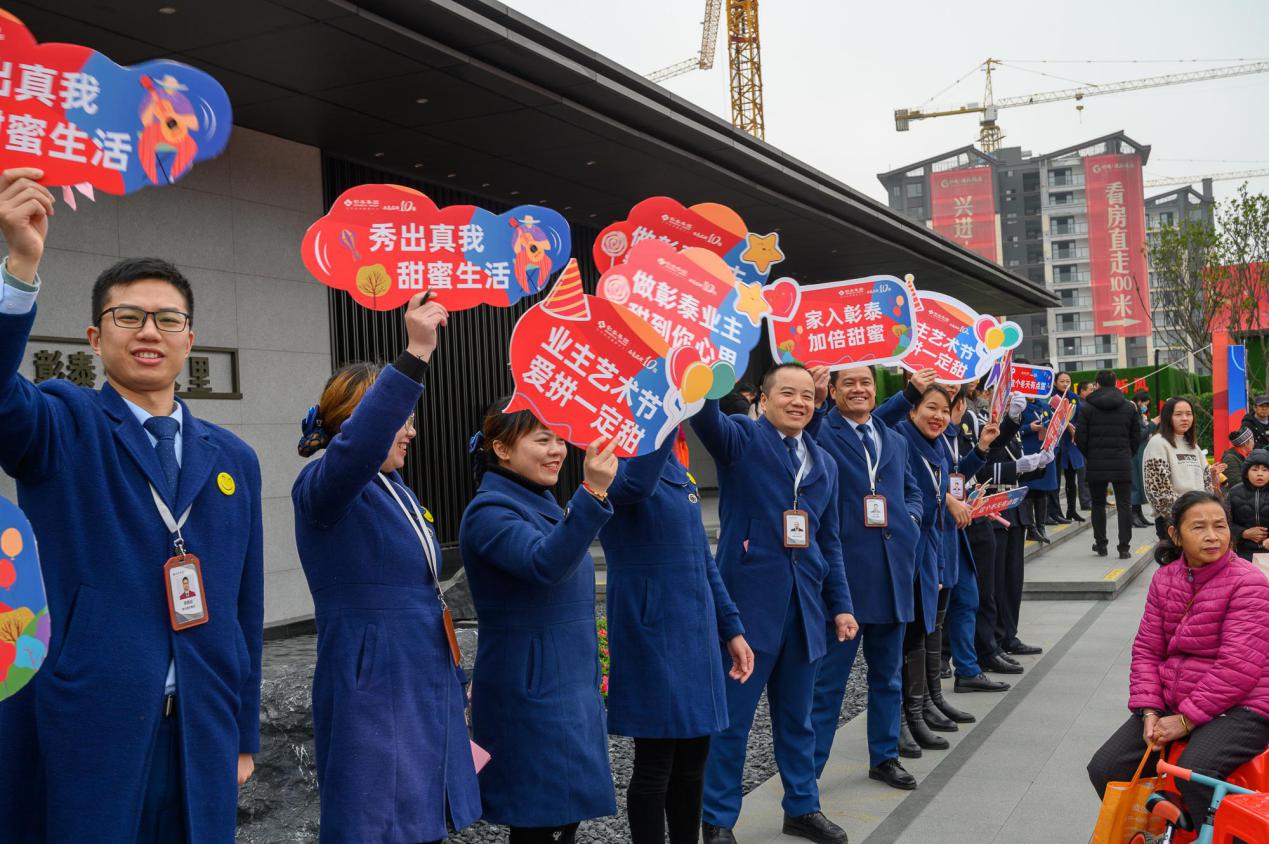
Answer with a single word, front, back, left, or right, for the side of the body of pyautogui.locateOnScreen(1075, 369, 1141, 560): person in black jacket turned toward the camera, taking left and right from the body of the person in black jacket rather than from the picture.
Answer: back

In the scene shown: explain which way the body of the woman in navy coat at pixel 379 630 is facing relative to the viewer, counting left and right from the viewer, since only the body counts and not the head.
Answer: facing to the right of the viewer

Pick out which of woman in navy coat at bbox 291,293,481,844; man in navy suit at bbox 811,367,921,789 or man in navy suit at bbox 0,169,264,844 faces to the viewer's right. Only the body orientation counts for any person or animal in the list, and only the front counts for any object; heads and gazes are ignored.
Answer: the woman in navy coat

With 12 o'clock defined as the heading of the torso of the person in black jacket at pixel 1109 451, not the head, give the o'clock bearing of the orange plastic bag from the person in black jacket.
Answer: The orange plastic bag is roughly at 6 o'clock from the person in black jacket.
